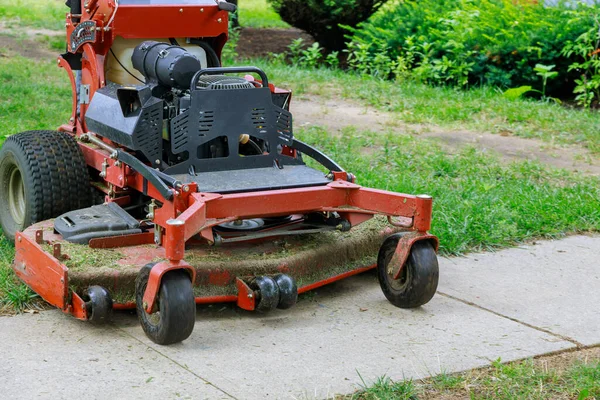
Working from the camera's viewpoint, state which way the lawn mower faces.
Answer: facing the viewer and to the right of the viewer

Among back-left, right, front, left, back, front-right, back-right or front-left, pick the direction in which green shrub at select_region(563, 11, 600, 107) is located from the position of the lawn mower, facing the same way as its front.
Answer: left

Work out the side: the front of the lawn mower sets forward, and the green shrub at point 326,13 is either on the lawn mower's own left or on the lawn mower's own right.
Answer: on the lawn mower's own left

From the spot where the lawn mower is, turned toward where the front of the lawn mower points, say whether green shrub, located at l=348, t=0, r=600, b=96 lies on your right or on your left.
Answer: on your left

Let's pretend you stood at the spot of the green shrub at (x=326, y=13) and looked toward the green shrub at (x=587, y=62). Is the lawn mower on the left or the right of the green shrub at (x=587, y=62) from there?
right
